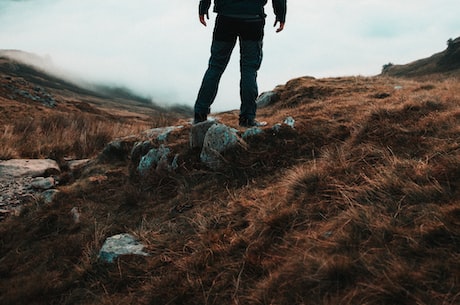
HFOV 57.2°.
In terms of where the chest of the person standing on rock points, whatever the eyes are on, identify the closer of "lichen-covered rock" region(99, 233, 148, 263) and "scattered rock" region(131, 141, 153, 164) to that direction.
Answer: the scattered rock

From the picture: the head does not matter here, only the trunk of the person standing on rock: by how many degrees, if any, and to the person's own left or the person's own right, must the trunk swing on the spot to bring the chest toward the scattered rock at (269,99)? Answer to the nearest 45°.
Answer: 0° — they already face it

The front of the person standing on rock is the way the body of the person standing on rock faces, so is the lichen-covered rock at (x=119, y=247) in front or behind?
behind

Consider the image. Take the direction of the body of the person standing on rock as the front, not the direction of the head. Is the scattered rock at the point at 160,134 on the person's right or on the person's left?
on the person's left

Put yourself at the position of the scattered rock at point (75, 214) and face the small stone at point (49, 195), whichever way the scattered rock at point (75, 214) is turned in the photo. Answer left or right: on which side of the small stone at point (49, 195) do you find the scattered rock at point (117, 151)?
right

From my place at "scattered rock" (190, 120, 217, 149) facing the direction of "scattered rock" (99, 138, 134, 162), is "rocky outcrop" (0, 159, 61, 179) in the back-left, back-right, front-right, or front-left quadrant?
front-left

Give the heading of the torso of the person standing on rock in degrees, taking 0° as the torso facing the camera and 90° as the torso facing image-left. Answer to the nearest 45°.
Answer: approximately 180°

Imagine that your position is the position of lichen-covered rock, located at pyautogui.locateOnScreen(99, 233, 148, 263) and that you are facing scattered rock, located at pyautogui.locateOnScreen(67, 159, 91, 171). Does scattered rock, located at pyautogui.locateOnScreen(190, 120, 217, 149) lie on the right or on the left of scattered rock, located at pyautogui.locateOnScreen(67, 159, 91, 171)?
right
